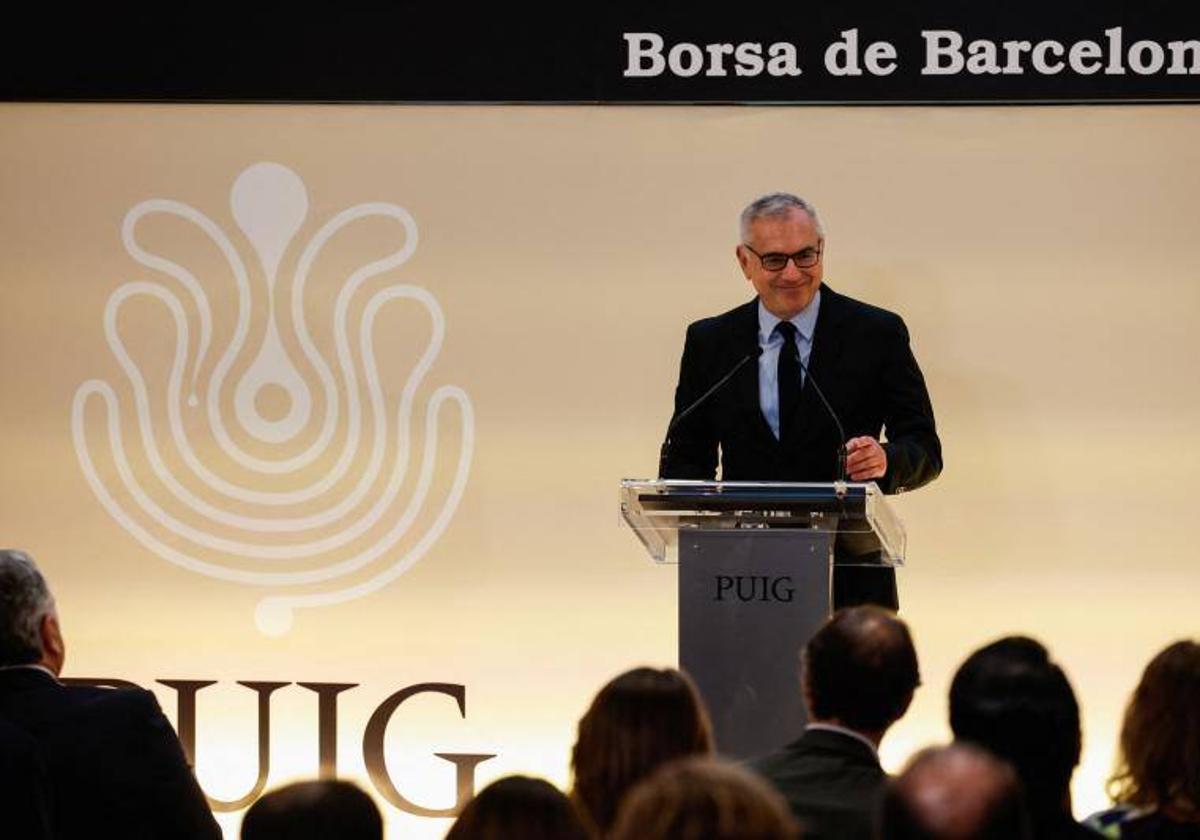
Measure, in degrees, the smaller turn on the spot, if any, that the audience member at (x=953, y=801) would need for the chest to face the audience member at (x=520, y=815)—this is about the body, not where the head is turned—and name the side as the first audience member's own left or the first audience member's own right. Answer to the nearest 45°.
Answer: approximately 90° to the first audience member's own left

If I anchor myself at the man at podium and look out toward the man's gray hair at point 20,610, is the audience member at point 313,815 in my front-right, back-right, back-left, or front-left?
front-left

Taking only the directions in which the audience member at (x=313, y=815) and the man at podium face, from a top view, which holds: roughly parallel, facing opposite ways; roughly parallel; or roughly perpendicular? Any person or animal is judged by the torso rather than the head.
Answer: roughly parallel, facing opposite ways

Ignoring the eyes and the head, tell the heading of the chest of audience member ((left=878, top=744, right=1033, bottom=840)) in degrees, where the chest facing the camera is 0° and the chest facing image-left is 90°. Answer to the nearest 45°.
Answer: approximately 180°

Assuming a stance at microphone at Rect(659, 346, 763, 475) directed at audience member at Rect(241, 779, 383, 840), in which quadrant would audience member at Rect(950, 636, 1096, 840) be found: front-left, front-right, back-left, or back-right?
front-left

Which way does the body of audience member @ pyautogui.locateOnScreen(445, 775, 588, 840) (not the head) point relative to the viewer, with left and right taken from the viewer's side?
facing away from the viewer

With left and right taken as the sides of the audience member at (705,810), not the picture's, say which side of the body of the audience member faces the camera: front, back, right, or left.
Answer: back

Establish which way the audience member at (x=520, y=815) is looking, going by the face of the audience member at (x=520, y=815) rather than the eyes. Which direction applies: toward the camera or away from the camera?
away from the camera

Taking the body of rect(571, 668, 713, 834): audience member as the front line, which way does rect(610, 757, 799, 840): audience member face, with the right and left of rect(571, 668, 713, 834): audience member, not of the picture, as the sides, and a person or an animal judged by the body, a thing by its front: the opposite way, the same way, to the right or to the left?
the same way

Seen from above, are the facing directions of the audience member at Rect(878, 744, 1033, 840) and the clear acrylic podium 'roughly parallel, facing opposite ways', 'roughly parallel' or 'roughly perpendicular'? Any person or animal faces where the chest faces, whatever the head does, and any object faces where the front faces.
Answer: roughly parallel, facing opposite ways

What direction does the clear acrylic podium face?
toward the camera

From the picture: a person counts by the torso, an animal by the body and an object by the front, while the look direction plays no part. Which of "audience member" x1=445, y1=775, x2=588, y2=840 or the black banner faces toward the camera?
the black banner

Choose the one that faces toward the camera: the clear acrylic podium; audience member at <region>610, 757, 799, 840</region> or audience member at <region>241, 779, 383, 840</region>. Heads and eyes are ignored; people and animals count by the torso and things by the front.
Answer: the clear acrylic podium

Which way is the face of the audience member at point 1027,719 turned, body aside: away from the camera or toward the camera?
away from the camera

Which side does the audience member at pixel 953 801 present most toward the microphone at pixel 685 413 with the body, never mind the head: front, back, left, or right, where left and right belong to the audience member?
front

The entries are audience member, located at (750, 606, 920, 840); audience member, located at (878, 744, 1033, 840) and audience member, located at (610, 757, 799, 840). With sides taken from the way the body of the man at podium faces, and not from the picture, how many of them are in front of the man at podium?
3

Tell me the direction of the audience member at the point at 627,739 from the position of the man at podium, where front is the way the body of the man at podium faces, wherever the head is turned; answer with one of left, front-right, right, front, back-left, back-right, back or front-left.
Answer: front

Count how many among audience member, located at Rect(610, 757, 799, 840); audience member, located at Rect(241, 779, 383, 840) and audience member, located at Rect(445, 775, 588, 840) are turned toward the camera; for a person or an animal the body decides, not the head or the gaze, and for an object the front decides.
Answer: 0

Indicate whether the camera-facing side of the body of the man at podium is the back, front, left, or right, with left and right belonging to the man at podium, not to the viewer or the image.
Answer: front
